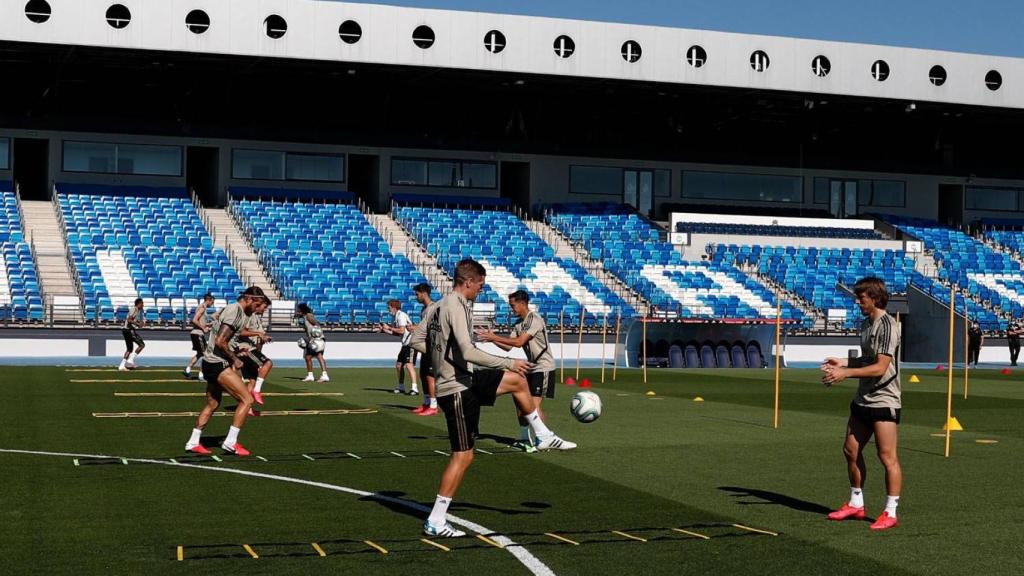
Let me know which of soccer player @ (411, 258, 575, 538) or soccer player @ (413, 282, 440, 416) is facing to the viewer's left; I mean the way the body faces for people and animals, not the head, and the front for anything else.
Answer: soccer player @ (413, 282, 440, 416)

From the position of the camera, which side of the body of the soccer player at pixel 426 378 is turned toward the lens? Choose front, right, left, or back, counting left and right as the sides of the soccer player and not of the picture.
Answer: left

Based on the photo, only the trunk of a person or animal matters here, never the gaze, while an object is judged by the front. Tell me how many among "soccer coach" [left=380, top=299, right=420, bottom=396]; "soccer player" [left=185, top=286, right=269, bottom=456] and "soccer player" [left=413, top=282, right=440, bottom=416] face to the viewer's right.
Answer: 1

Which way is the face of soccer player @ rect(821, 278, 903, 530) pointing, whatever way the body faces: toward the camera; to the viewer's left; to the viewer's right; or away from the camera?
to the viewer's left

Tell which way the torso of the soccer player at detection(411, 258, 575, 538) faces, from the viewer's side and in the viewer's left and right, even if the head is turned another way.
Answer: facing to the right of the viewer

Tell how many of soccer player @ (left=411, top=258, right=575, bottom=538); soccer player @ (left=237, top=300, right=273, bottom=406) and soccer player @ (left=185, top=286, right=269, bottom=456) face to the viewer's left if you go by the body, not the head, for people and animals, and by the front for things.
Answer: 0

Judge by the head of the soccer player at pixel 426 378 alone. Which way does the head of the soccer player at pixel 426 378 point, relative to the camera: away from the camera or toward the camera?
toward the camera

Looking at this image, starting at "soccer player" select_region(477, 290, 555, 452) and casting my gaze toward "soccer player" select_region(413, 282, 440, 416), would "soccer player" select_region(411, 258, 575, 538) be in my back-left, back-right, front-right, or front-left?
back-left

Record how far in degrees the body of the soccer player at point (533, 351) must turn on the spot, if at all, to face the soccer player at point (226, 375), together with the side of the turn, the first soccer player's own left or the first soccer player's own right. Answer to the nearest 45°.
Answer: approximately 45° to the first soccer player's own right

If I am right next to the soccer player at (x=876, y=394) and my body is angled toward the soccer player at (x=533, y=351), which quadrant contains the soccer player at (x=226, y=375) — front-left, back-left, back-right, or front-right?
front-left

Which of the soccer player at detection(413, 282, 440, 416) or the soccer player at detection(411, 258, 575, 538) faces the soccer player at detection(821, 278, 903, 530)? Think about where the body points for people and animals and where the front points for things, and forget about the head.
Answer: the soccer player at detection(411, 258, 575, 538)

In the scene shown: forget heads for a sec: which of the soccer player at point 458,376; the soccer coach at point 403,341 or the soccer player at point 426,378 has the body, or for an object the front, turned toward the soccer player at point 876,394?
the soccer player at point 458,376
